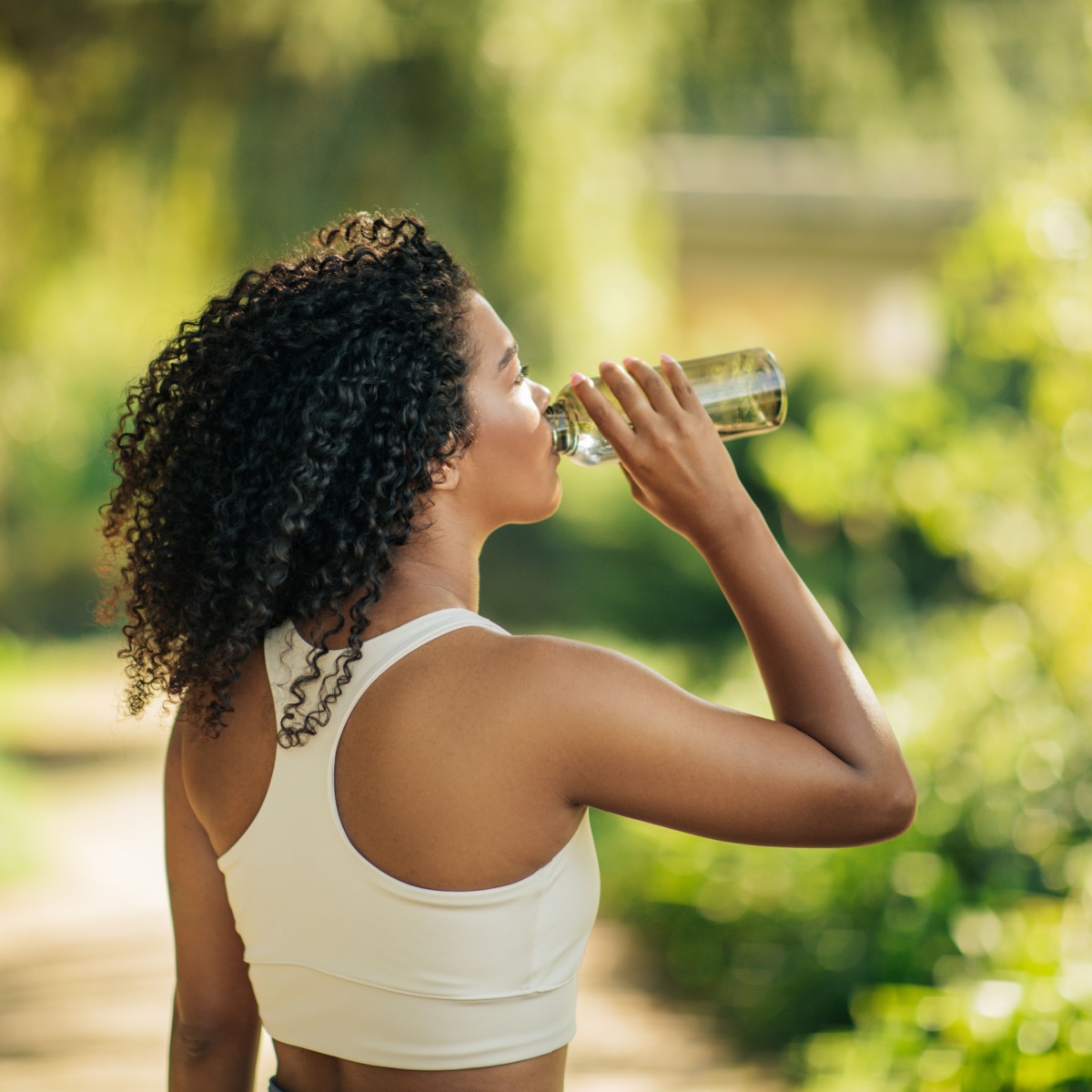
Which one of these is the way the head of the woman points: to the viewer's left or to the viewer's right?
to the viewer's right

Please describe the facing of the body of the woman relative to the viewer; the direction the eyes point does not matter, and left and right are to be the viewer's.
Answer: facing away from the viewer and to the right of the viewer
